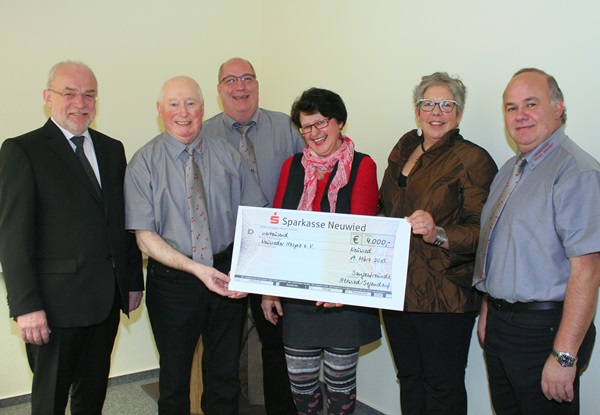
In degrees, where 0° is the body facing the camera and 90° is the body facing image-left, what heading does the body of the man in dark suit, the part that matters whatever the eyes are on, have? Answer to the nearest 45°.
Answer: approximately 315°

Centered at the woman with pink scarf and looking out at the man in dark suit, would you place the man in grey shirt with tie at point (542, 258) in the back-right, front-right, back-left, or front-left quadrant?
back-left

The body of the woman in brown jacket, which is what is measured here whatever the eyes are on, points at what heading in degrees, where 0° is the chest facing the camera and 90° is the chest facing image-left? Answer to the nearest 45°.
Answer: approximately 45°

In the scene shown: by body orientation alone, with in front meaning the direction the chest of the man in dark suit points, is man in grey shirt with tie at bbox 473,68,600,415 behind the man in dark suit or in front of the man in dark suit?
in front

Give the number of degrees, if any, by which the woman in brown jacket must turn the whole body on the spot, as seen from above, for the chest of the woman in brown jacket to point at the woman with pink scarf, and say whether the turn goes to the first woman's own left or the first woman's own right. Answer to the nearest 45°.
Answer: approximately 45° to the first woman's own right

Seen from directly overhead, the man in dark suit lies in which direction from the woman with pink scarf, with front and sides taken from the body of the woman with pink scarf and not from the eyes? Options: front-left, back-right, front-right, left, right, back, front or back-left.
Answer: right
